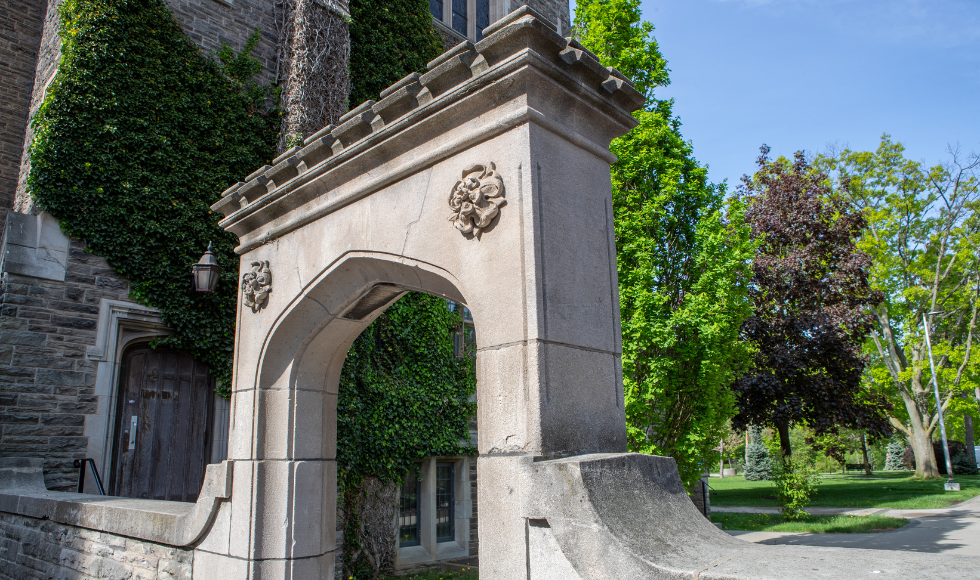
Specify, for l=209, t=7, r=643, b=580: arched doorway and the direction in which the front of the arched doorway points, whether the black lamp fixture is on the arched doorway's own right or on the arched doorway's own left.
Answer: on the arched doorway's own right

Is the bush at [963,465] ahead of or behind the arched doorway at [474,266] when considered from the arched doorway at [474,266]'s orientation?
behind

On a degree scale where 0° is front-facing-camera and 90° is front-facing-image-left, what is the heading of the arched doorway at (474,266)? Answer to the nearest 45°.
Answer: approximately 45°

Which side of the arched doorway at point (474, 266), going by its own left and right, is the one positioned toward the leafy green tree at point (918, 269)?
back

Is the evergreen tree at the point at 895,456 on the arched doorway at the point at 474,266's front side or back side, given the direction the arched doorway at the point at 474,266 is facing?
on the back side

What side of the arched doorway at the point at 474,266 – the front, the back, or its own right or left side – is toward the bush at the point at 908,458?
back

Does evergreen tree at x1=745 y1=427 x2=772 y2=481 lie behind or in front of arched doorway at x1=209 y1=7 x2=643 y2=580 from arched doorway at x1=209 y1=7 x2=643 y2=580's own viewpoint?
behind

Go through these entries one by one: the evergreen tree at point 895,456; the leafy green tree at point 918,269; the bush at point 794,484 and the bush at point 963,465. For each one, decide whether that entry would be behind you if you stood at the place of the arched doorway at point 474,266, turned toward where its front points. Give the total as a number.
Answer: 4

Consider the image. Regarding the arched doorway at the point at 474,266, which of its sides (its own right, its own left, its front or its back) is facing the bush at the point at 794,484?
back

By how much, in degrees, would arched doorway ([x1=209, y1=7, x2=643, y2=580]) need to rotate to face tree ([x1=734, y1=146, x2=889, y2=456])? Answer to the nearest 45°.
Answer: approximately 180°

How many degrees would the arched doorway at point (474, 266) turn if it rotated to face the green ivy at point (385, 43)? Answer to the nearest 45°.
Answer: approximately 135° to its right

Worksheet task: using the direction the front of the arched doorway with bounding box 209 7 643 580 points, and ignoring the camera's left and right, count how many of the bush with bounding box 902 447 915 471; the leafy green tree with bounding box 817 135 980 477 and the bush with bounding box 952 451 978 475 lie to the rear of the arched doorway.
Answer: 3

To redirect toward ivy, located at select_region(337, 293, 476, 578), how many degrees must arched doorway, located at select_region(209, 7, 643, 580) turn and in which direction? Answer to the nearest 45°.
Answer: approximately 135° to its right

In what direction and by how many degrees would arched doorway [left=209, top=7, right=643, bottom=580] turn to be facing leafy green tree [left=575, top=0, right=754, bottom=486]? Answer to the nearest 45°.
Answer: approximately 180°
